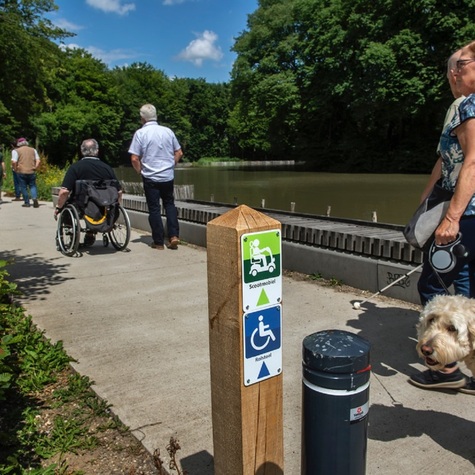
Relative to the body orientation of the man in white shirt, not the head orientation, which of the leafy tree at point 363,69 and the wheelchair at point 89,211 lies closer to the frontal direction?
the leafy tree

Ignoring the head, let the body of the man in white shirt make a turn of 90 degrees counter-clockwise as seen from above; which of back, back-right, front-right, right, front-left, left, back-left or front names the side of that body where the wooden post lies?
left

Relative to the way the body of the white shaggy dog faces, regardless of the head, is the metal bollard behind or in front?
in front

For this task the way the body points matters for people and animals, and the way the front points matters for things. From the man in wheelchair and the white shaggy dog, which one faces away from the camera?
the man in wheelchair

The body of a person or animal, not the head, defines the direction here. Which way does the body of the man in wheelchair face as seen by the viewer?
away from the camera

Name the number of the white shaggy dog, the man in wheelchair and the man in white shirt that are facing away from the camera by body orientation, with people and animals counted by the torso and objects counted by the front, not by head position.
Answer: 2

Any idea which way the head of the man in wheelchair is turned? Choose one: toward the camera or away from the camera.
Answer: away from the camera

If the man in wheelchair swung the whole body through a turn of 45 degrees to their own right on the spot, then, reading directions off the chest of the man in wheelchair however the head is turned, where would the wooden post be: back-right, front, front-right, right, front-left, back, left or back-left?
back-right

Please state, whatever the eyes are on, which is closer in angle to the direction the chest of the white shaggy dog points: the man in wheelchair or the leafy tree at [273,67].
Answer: the man in wheelchair

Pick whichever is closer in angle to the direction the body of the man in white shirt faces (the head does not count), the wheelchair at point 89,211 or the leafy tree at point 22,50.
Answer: the leafy tree

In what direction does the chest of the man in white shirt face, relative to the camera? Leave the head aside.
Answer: away from the camera

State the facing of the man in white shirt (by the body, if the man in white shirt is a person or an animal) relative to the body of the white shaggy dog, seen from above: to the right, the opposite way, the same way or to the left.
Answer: to the right

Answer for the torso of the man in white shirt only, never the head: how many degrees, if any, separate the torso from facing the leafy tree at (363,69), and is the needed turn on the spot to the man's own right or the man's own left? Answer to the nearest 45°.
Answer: approximately 45° to the man's own right

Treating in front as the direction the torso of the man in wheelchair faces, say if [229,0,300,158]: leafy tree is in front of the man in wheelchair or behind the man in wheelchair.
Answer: in front

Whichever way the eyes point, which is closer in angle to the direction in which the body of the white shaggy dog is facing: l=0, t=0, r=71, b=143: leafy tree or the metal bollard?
the metal bollard

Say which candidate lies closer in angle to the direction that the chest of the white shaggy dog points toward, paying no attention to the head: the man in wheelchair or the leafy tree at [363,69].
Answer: the man in wheelchair
